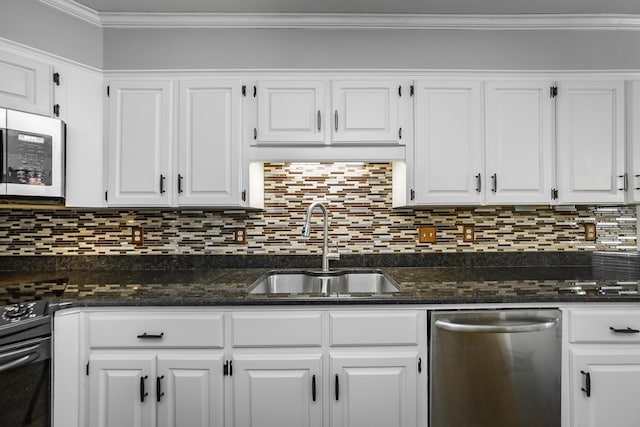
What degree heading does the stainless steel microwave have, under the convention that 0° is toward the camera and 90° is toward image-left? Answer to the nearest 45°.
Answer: approximately 315°

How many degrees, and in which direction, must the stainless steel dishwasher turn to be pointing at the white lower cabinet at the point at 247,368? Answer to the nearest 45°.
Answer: approximately 45° to its right

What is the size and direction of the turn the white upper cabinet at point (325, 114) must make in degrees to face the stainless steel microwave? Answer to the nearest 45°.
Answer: approximately 90° to its right

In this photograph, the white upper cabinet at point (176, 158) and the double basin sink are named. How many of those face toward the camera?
2

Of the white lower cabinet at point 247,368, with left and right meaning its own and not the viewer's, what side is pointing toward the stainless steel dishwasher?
left

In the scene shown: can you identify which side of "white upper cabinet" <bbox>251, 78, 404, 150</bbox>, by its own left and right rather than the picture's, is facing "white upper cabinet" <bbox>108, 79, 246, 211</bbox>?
right

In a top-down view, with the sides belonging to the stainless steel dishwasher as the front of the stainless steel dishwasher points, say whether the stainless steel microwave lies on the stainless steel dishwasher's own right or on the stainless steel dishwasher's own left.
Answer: on the stainless steel dishwasher's own right
